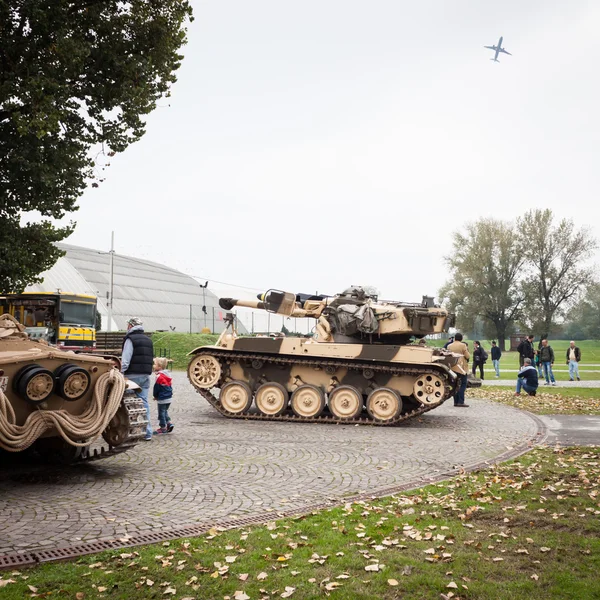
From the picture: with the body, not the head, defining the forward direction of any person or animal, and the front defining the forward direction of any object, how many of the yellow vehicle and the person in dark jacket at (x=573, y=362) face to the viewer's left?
0

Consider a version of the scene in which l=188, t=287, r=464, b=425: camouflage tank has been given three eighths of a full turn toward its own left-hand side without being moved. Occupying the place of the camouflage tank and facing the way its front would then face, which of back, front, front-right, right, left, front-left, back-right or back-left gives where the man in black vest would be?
right

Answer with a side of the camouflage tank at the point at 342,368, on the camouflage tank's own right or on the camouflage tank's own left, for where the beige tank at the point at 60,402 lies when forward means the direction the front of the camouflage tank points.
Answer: on the camouflage tank's own left

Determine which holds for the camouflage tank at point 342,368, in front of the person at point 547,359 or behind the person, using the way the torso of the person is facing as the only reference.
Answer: in front

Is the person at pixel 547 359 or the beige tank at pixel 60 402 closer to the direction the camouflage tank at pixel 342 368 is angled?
the beige tank

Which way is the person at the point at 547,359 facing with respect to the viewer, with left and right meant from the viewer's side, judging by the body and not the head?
facing the viewer and to the left of the viewer

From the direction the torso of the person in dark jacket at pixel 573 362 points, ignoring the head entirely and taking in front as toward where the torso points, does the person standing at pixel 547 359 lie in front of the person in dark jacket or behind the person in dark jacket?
in front

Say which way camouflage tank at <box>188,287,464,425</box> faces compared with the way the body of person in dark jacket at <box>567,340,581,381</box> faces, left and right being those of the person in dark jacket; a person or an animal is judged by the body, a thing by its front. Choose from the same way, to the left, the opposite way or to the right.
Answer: to the right

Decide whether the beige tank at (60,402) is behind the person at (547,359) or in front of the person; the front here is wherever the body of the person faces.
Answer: in front

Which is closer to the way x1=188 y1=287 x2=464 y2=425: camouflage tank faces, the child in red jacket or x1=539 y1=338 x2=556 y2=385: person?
the child in red jacket

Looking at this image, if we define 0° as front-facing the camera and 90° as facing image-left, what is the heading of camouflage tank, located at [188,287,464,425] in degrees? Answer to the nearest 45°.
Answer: approximately 90°

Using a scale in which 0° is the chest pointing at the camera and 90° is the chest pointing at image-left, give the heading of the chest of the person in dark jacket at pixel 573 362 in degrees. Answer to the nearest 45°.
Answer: approximately 0°
